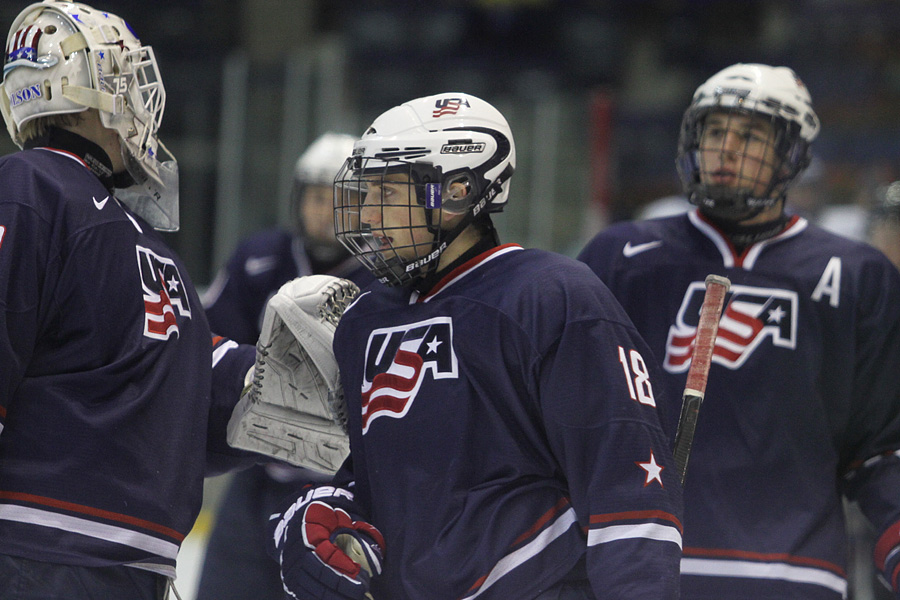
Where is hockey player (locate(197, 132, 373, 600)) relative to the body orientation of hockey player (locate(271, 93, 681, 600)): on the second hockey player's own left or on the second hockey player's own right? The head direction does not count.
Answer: on the second hockey player's own right

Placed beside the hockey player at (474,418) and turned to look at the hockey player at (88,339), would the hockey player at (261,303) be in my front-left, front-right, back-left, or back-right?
front-right

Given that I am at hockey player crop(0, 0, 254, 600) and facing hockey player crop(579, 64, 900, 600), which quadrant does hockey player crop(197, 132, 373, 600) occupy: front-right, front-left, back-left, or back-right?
front-left

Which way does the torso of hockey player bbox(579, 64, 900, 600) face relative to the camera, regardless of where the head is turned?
toward the camera

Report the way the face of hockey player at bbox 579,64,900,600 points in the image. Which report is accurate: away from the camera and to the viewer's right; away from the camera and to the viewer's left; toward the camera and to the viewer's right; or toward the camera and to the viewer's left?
toward the camera and to the viewer's left

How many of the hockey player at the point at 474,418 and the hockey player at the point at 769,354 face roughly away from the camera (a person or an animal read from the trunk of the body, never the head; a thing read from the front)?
0

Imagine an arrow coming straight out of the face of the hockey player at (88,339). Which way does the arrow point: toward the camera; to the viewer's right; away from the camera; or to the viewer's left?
to the viewer's right

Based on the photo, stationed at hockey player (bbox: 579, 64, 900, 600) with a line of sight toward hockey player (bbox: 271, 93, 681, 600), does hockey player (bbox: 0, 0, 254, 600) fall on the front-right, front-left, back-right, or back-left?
front-right

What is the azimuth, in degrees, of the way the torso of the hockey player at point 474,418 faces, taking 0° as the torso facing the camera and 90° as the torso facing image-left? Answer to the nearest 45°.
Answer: approximately 45°

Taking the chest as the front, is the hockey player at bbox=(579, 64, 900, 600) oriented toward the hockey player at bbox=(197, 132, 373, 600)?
no

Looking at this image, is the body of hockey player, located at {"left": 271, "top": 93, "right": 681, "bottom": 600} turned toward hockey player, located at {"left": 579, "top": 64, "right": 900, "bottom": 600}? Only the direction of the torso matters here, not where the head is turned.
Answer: no

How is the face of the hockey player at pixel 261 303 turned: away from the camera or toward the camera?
toward the camera

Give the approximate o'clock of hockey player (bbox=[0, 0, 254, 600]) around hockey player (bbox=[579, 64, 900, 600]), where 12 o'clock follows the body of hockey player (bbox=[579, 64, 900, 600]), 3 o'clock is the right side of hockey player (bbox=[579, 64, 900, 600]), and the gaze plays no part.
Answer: hockey player (bbox=[0, 0, 254, 600]) is roughly at 2 o'clock from hockey player (bbox=[579, 64, 900, 600]).

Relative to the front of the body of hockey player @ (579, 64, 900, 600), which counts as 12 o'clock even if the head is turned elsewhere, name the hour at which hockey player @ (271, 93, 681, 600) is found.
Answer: hockey player @ (271, 93, 681, 600) is roughly at 1 o'clock from hockey player @ (579, 64, 900, 600).

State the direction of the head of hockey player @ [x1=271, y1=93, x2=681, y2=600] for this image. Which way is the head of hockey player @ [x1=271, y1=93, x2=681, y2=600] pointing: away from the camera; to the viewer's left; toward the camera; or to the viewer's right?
to the viewer's left
